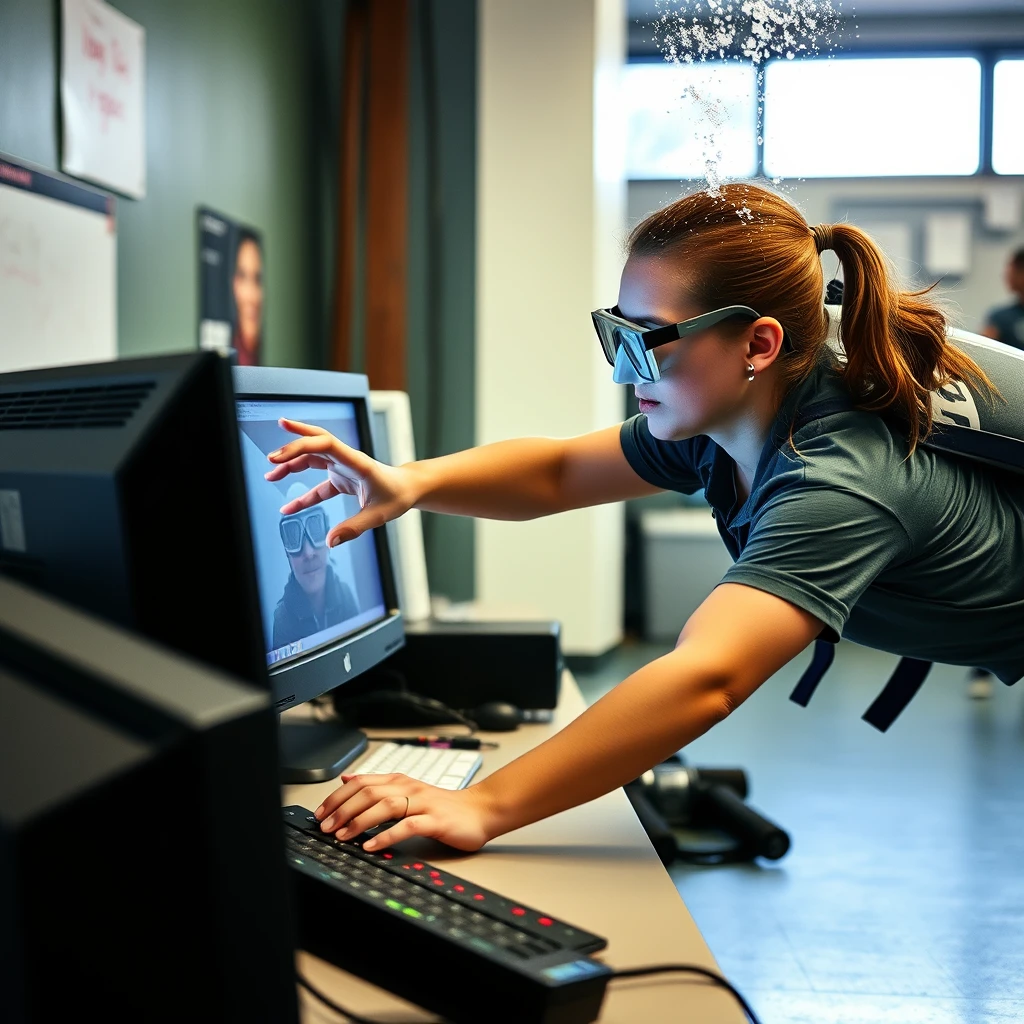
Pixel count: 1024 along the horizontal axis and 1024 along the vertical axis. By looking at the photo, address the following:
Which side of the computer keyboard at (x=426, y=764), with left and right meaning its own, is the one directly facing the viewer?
right

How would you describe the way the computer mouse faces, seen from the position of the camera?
facing to the left of the viewer

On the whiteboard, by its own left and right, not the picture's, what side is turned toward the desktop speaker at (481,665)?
front

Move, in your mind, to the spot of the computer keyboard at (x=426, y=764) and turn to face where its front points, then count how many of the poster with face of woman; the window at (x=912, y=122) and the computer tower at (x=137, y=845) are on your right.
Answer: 1

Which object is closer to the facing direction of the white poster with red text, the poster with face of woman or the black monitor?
the black monitor

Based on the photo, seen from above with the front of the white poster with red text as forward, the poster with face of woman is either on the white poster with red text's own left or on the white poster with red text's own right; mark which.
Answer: on the white poster with red text's own left
